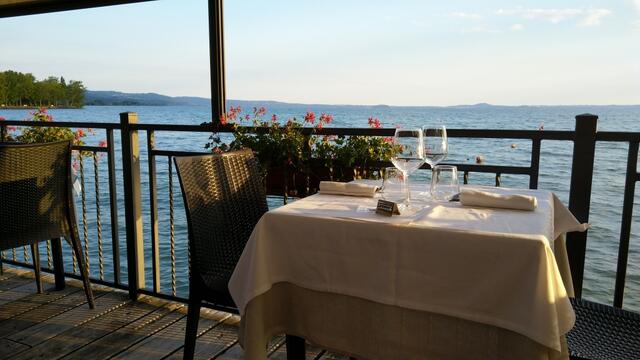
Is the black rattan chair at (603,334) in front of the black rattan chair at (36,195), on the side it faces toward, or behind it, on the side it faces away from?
behind

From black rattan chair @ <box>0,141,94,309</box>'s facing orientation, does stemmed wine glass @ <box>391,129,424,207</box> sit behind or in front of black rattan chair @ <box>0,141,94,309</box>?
behind

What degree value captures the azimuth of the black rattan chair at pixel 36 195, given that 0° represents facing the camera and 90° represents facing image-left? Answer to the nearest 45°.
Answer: approximately 135°
